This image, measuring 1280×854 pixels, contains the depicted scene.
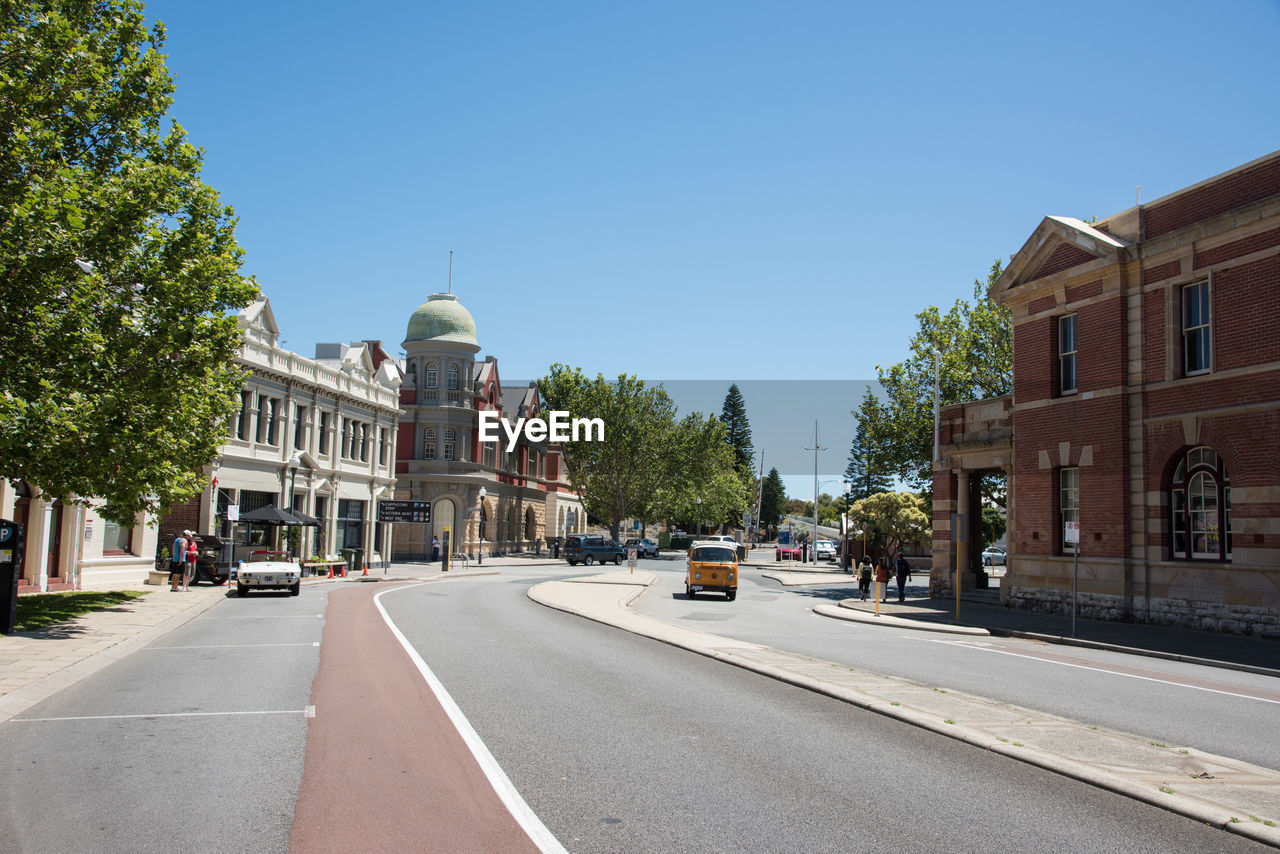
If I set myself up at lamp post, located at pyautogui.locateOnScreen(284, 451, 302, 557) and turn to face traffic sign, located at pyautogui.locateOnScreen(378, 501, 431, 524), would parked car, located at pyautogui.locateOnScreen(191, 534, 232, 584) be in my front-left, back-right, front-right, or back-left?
back-right

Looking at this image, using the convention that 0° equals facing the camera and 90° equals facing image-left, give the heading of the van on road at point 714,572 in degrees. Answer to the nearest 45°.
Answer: approximately 0°

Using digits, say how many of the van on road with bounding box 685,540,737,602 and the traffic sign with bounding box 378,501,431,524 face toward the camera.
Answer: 2

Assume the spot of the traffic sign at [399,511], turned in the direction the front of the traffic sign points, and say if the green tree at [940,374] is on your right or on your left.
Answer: on your left

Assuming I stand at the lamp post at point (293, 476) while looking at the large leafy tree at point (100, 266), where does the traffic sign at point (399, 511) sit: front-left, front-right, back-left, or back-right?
back-left

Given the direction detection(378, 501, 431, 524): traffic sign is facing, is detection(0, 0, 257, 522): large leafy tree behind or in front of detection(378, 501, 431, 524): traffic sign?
in front
